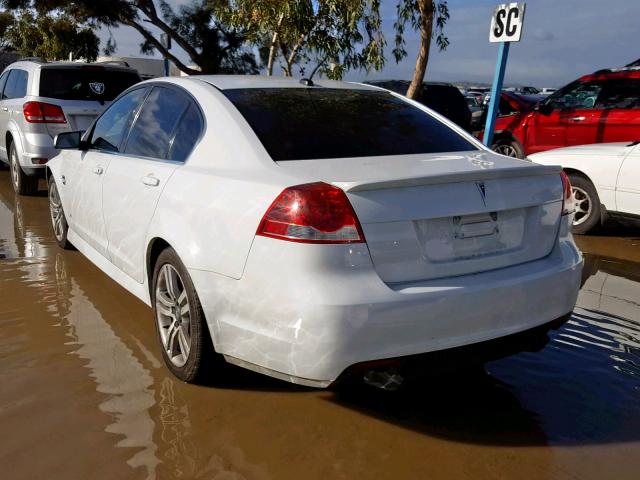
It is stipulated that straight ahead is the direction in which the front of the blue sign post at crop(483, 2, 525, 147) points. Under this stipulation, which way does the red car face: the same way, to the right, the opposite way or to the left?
to the right

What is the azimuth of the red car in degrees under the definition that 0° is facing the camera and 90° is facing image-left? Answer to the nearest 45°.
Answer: approximately 90°

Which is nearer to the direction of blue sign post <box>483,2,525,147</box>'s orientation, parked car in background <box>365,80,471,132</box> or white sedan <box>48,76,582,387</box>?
the white sedan

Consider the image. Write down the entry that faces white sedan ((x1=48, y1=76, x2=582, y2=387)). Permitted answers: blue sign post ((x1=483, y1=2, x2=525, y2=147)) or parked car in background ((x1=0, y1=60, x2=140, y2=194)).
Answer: the blue sign post

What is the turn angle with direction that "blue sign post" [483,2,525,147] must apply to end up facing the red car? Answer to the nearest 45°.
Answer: approximately 135° to its left

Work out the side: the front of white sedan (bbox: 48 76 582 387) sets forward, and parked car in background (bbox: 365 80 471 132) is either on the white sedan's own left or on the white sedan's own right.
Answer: on the white sedan's own right

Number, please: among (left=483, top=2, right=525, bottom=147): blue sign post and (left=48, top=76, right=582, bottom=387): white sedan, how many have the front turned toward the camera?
1

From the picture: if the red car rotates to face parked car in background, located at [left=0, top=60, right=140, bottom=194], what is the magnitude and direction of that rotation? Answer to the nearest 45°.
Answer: approximately 45° to its left

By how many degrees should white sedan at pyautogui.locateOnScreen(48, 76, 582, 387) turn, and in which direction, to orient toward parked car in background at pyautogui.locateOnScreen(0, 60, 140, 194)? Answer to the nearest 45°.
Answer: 0° — it already faces it

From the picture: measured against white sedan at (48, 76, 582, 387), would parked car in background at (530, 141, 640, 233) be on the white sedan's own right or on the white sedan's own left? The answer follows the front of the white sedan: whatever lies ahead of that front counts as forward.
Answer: on the white sedan's own right

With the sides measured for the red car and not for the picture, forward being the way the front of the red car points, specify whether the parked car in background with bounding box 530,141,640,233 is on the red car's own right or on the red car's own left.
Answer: on the red car's own left

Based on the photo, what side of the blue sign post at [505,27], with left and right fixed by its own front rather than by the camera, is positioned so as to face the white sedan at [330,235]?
front
